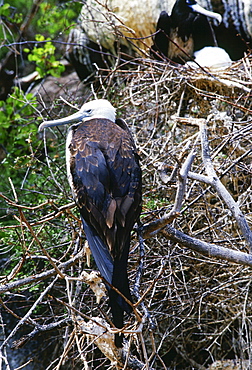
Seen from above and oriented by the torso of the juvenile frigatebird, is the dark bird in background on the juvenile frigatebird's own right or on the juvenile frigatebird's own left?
on the juvenile frigatebird's own right

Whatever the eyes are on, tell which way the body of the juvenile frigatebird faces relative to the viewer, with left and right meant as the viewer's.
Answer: facing away from the viewer and to the left of the viewer

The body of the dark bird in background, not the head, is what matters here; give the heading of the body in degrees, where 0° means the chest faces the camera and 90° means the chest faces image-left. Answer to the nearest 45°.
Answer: approximately 315°
